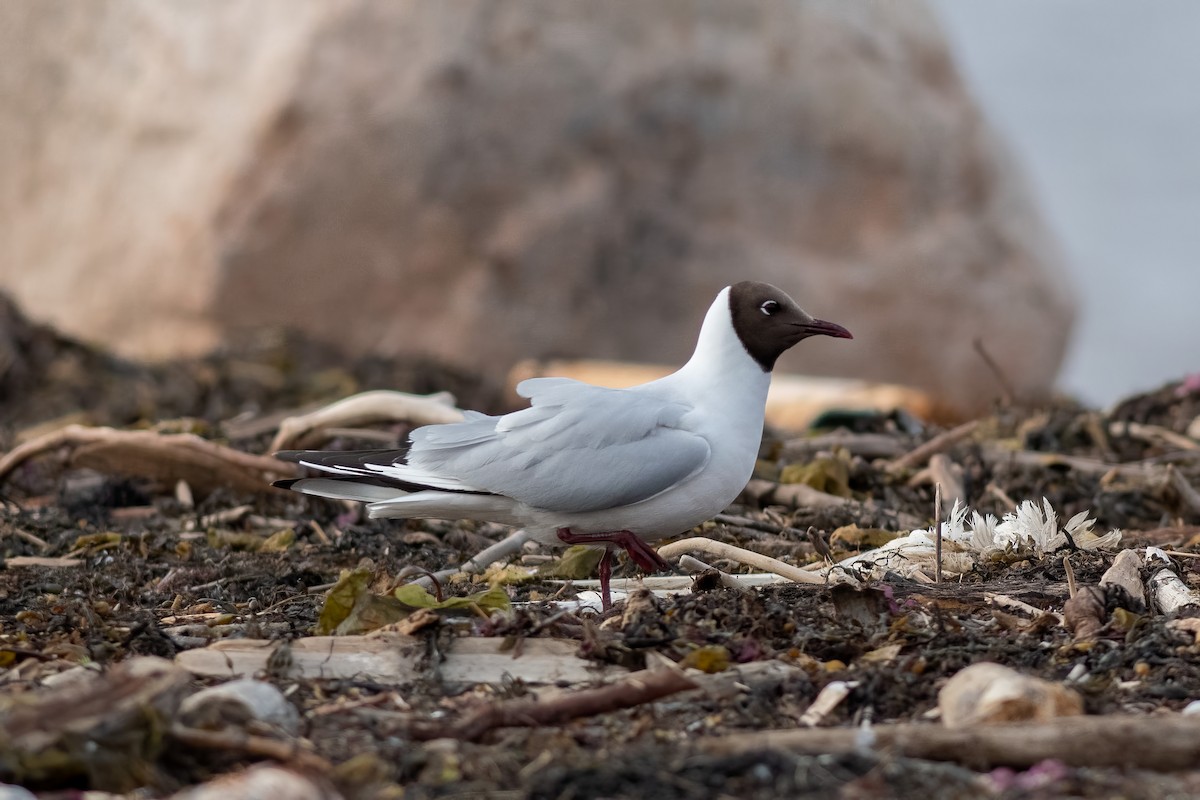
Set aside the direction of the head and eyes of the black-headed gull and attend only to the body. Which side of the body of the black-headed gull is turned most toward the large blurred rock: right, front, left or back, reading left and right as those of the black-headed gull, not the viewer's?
left

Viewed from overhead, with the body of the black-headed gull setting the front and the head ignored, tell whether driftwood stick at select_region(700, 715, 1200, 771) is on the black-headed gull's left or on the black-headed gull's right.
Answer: on the black-headed gull's right

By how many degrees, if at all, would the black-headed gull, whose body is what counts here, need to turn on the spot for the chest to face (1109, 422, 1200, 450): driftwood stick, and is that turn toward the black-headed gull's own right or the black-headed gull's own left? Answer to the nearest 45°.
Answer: approximately 45° to the black-headed gull's own left

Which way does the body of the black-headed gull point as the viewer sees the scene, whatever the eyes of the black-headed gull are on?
to the viewer's right

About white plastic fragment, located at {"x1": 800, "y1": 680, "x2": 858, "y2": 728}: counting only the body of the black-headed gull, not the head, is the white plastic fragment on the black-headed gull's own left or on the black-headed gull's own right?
on the black-headed gull's own right

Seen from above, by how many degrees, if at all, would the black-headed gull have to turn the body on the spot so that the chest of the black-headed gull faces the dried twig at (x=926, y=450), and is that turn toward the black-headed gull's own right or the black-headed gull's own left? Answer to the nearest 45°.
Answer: approximately 45° to the black-headed gull's own left

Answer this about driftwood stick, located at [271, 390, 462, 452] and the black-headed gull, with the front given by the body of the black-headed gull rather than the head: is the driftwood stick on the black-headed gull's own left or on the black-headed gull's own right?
on the black-headed gull's own left

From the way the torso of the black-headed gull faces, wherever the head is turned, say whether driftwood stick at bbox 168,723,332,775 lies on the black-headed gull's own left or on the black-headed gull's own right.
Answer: on the black-headed gull's own right

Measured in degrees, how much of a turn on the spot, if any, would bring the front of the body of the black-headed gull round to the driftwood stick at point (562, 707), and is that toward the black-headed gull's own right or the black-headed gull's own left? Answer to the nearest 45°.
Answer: approximately 90° to the black-headed gull's own right
